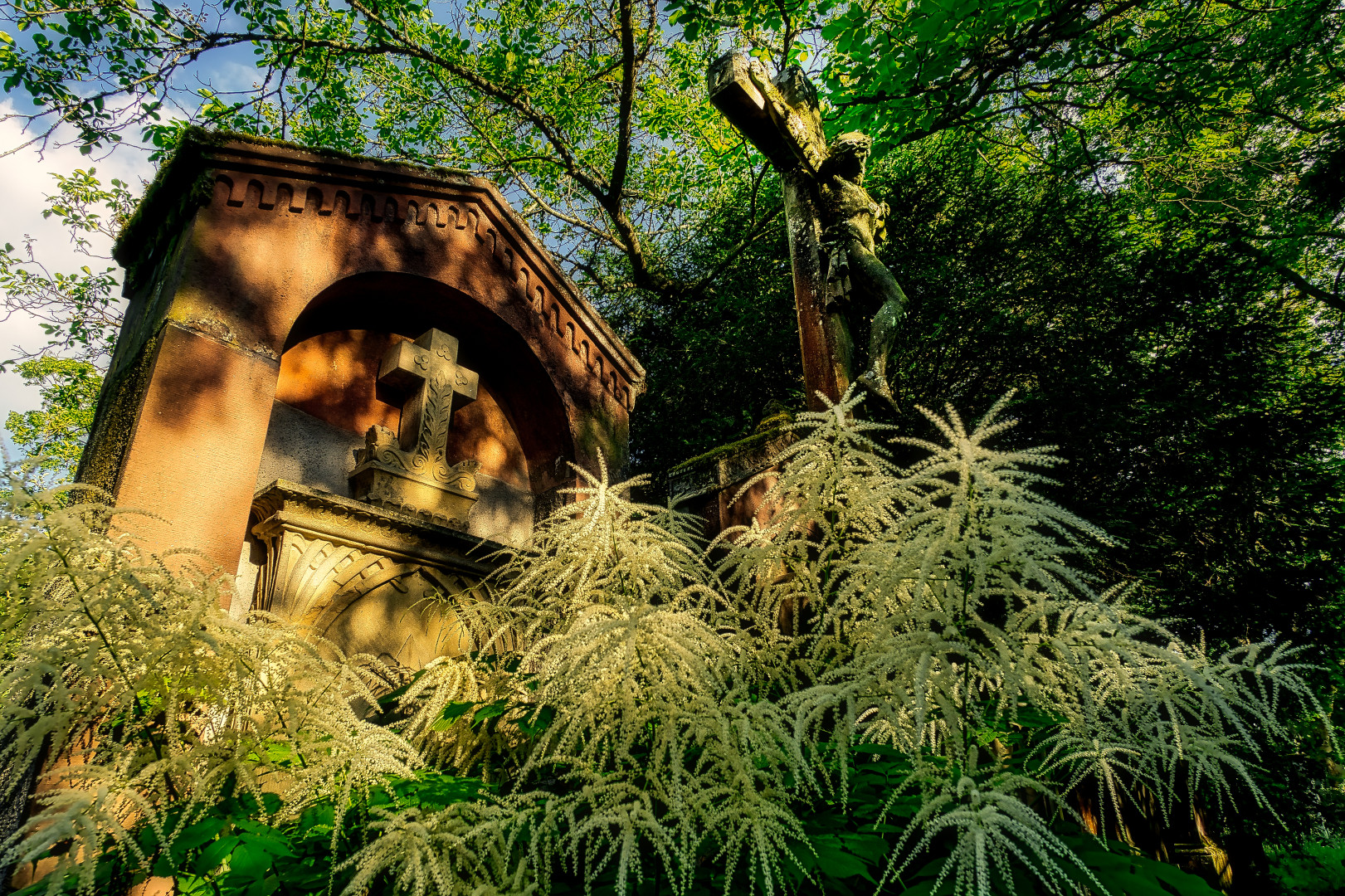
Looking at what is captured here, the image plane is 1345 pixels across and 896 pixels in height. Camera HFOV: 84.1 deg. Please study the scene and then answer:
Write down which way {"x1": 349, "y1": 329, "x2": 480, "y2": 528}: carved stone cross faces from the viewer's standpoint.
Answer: facing the viewer and to the right of the viewer

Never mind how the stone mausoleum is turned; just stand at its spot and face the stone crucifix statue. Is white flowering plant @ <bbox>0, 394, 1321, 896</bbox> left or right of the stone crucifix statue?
right
